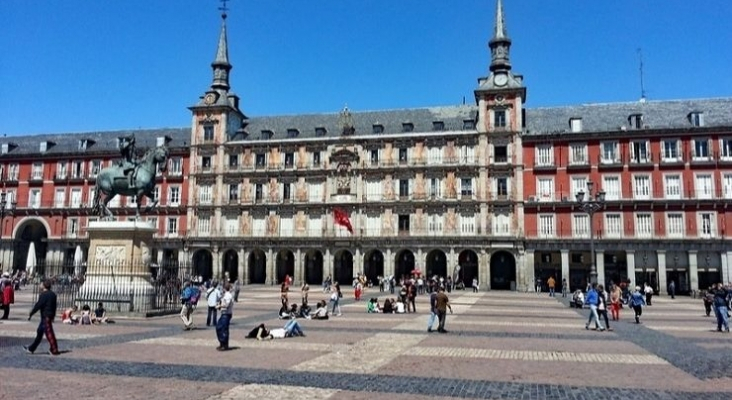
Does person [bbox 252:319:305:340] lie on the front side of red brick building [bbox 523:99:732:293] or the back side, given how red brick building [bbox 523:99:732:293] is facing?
on the front side

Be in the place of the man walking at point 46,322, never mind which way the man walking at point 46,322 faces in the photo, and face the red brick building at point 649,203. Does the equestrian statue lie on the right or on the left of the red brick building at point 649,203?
left

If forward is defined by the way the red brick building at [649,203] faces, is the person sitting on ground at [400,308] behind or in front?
in front

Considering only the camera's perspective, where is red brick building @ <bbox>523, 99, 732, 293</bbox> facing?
facing the viewer

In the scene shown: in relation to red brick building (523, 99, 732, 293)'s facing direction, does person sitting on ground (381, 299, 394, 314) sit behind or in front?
in front
